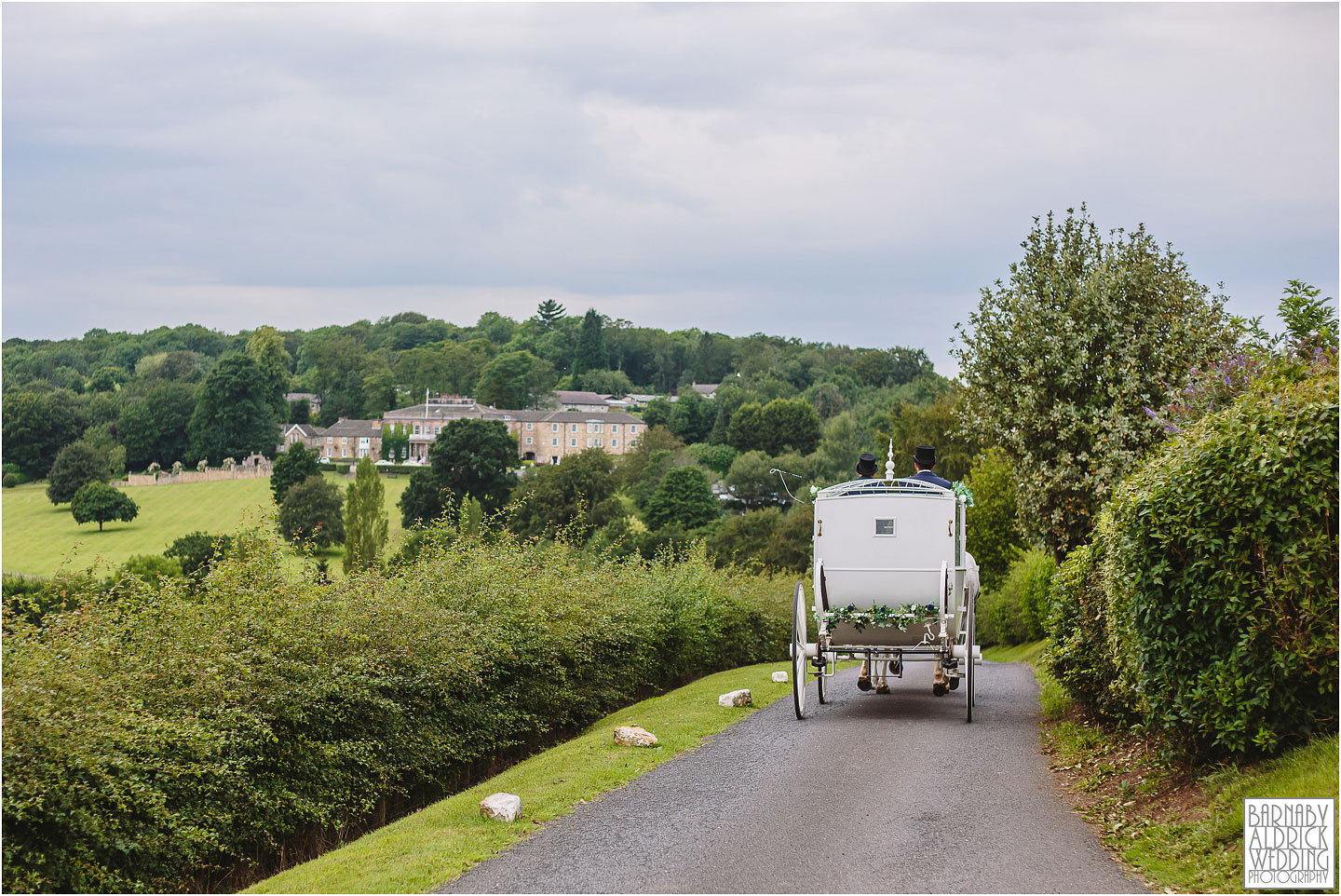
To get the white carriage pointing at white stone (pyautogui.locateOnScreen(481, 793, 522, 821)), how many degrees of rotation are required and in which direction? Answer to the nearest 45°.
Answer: approximately 135° to its left

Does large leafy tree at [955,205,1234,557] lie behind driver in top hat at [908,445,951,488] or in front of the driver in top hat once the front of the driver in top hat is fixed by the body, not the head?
in front

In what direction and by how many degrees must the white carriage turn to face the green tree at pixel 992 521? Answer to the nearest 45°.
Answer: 0° — it already faces it

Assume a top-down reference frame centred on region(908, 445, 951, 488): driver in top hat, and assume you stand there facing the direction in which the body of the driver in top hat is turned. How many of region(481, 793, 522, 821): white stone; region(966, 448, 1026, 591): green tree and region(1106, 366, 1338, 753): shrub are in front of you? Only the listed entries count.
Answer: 1

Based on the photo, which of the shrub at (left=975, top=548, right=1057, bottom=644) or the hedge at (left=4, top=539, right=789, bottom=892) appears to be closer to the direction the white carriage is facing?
the shrub

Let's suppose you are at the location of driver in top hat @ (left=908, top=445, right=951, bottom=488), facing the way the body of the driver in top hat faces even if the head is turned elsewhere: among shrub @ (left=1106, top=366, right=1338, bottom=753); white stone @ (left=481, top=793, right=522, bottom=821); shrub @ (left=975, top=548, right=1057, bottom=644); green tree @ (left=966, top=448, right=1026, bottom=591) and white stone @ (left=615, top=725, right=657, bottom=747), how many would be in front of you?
2

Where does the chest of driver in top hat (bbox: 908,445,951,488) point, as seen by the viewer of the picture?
away from the camera

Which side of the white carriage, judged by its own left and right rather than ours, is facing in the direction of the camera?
back

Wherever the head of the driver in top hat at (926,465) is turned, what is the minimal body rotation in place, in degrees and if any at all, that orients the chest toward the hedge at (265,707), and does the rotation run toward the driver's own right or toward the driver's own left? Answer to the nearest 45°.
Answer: approximately 135° to the driver's own left

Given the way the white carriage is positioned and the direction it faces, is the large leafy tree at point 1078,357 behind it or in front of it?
in front

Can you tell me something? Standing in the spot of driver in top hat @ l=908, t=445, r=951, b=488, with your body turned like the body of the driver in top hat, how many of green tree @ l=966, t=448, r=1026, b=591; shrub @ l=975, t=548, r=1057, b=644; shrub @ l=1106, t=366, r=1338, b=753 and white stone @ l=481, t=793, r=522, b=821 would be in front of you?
2

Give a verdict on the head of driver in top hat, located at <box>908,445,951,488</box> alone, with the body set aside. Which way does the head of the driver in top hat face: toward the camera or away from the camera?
away from the camera
